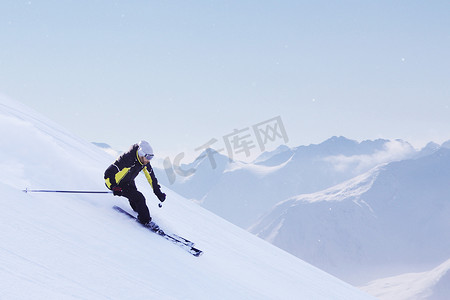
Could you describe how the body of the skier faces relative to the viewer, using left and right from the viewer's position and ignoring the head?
facing the viewer and to the right of the viewer

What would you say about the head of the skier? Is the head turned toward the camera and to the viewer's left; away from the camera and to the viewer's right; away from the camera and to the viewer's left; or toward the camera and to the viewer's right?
toward the camera and to the viewer's right
